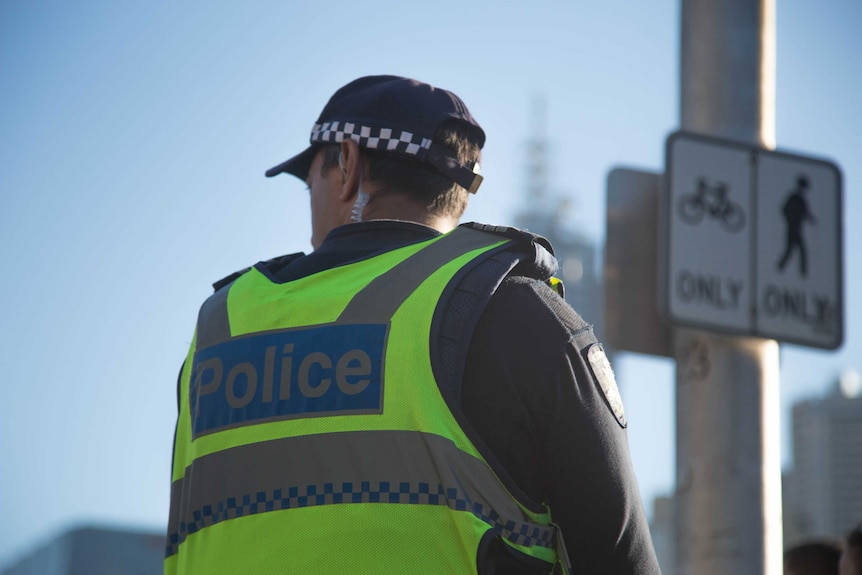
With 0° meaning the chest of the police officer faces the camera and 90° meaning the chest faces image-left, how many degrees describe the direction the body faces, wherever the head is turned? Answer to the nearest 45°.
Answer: approximately 225°

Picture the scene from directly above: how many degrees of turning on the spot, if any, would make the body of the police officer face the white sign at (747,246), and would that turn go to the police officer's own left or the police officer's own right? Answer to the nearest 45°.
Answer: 0° — they already face it

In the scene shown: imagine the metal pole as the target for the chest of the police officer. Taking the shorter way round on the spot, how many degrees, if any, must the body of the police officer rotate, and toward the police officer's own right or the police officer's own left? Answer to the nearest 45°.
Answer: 0° — they already face it

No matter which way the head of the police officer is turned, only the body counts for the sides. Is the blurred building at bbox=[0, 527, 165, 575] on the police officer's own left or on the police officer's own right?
on the police officer's own left

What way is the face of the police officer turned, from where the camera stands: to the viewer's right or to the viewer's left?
to the viewer's left
